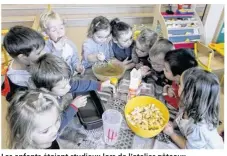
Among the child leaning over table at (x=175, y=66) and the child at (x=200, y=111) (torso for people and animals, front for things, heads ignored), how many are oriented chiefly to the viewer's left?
2

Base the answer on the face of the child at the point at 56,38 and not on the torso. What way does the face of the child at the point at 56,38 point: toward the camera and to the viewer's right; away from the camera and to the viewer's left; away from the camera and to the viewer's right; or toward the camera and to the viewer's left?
toward the camera and to the viewer's right

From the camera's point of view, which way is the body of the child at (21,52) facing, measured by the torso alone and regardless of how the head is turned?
to the viewer's right

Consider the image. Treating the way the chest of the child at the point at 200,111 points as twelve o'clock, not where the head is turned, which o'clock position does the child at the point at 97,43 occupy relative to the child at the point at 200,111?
the child at the point at 97,43 is roughly at 1 o'clock from the child at the point at 200,111.

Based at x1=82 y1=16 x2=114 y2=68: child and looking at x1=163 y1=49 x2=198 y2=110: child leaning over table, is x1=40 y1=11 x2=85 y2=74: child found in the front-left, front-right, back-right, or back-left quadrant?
back-right

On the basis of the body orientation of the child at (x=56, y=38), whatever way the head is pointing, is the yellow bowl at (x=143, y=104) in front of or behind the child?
in front

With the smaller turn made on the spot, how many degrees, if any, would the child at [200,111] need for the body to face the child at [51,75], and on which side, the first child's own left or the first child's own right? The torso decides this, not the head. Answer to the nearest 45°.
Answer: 0° — they already face them

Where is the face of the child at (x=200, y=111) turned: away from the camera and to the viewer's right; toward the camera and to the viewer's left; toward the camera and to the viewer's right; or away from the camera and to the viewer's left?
away from the camera and to the viewer's left

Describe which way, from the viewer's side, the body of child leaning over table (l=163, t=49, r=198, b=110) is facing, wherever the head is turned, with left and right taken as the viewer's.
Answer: facing to the left of the viewer

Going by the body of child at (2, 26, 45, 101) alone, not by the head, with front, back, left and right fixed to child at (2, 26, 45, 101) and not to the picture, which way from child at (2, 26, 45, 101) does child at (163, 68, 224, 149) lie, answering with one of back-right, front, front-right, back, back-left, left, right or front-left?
front-right

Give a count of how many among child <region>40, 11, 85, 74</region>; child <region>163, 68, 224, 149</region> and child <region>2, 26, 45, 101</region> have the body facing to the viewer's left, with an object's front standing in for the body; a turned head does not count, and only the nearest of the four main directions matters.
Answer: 1
